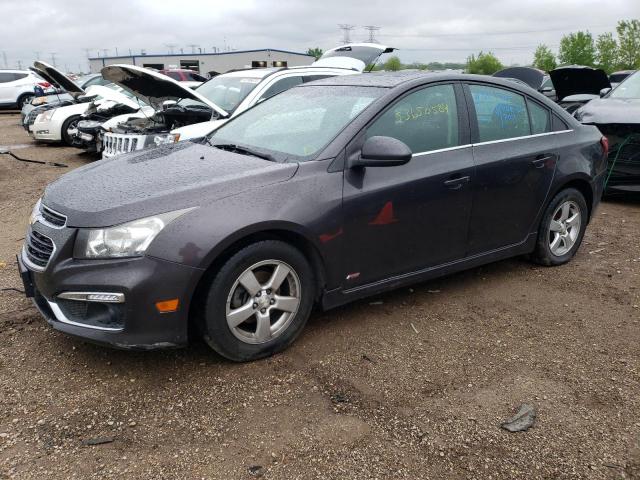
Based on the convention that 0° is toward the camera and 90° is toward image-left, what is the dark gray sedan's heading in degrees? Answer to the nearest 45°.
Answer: approximately 45°

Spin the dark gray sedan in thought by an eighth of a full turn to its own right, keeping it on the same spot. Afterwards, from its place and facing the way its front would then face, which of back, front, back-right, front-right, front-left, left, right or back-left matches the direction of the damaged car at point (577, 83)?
back-right

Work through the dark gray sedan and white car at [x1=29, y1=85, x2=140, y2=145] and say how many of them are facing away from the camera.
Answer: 0

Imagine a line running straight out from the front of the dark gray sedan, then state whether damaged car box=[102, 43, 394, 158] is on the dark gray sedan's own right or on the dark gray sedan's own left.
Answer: on the dark gray sedan's own right

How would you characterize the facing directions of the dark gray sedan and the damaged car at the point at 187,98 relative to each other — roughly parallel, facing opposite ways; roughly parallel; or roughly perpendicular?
roughly parallel

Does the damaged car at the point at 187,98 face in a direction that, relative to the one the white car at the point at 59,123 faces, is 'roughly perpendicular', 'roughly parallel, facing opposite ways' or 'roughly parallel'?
roughly parallel

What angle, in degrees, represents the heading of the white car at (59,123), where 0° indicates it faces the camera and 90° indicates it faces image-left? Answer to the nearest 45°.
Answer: approximately 45°

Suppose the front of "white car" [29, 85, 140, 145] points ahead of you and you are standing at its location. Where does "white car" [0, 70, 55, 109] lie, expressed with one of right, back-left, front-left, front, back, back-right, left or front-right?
back-right

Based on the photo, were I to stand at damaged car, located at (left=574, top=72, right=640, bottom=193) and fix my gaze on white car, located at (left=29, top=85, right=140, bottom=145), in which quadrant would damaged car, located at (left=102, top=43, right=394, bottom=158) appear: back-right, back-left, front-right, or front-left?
front-left

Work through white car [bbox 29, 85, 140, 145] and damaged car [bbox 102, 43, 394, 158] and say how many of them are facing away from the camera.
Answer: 0

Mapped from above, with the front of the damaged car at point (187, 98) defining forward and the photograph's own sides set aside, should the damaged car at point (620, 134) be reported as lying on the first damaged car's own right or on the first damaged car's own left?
on the first damaged car's own left

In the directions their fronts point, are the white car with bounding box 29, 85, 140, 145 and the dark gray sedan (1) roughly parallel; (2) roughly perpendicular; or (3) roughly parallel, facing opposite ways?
roughly parallel
